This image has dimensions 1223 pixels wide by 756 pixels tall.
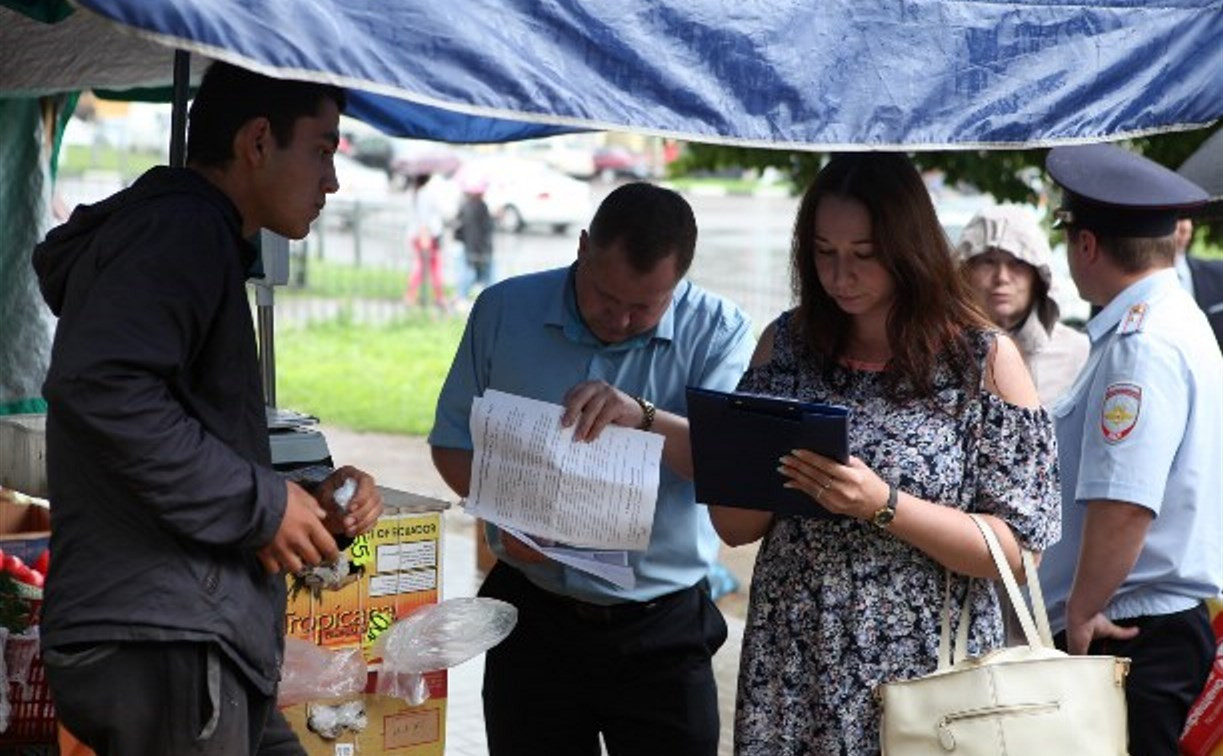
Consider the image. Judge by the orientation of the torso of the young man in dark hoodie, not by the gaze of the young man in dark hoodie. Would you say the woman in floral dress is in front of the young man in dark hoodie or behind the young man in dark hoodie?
in front

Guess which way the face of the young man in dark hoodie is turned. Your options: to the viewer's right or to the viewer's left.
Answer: to the viewer's right

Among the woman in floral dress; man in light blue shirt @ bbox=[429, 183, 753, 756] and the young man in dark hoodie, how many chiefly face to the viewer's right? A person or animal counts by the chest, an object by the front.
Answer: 1

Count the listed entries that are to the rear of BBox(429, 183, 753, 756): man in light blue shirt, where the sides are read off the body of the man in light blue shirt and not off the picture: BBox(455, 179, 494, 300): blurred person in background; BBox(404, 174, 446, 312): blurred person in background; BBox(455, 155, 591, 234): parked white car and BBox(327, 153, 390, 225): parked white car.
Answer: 4

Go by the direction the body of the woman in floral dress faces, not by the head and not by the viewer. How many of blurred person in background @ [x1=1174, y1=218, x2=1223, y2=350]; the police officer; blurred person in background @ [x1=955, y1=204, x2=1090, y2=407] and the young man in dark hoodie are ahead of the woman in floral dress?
1

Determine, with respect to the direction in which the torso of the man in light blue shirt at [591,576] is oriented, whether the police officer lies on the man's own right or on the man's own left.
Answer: on the man's own left

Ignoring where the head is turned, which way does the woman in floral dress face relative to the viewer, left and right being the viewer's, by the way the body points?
facing the viewer and to the left of the viewer

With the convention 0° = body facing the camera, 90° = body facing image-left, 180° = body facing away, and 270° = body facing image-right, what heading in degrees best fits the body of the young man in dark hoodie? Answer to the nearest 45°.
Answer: approximately 270°

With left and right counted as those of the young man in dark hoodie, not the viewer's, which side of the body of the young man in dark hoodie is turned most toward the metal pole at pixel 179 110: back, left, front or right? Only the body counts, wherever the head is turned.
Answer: left

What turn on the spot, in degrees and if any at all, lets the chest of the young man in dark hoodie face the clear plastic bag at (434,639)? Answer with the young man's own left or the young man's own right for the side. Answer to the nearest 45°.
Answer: approximately 45° to the young man's own left

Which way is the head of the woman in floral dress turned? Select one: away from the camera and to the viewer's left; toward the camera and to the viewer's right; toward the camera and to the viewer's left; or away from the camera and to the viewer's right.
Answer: toward the camera and to the viewer's left

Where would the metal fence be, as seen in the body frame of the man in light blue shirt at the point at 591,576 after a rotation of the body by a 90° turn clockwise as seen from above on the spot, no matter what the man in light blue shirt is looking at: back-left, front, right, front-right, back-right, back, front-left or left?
right

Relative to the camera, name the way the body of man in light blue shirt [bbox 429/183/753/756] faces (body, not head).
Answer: toward the camera
